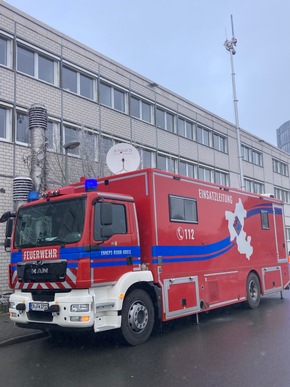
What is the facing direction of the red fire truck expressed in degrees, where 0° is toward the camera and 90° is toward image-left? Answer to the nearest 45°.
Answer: approximately 45°

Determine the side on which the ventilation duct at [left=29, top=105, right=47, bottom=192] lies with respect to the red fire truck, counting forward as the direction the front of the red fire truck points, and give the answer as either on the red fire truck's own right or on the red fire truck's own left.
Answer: on the red fire truck's own right
